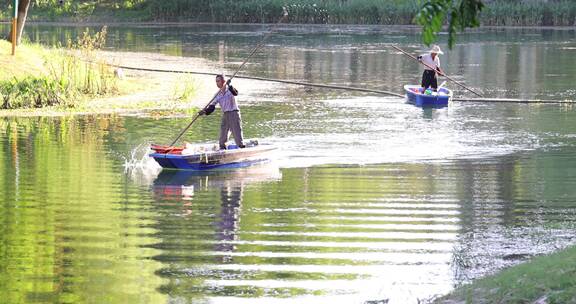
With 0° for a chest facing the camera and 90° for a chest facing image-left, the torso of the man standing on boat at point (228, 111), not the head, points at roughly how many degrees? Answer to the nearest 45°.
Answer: approximately 45°

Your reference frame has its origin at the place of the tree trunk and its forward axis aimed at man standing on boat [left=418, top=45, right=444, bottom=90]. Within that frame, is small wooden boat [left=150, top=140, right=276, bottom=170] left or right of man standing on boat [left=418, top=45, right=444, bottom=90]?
right

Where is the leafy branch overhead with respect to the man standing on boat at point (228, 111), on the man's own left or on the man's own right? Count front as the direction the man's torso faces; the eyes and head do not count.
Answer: on the man's own left

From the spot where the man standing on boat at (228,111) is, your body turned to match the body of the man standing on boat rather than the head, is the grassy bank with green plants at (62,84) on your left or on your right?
on your right

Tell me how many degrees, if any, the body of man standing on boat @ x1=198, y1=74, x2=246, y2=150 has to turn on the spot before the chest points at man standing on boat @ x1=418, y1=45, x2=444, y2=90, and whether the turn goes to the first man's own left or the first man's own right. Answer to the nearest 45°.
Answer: approximately 180°
